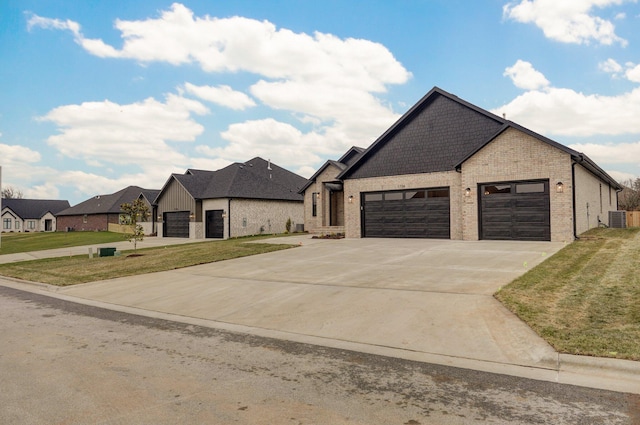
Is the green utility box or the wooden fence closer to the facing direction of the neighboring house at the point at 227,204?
the green utility box

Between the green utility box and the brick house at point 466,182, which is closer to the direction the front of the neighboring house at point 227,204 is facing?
the green utility box

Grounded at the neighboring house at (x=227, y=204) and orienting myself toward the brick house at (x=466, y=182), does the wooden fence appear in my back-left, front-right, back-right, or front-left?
front-left

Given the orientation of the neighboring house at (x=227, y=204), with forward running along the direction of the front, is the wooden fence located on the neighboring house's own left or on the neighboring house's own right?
on the neighboring house's own left

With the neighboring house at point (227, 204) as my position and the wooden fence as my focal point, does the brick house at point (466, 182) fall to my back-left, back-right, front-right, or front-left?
front-right

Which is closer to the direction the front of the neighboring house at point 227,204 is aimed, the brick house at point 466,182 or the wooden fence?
the brick house

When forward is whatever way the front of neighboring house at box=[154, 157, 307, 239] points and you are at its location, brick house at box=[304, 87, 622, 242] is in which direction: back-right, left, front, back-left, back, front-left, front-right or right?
left

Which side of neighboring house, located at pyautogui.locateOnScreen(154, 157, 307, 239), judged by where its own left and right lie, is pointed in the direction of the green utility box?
front

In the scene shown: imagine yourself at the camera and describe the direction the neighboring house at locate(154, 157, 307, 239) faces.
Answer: facing the viewer and to the left of the viewer
